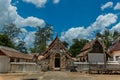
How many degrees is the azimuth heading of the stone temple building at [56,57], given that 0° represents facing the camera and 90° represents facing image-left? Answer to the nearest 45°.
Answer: approximately 0°
